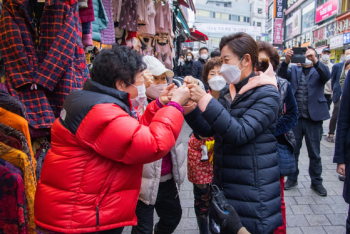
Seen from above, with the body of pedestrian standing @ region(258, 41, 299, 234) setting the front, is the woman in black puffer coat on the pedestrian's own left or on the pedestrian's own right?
on the pedestrian's own left

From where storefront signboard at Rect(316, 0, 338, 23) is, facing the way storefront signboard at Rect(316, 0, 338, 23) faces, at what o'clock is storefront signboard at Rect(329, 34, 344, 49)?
storefront signboard at Rect(329, 34, 344, 49) is roughly at 10 o'clock from storefront signboard at Rect(316, 0, 338, 23).

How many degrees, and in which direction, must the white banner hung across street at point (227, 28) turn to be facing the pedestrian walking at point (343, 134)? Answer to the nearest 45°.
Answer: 0° — it already faces them

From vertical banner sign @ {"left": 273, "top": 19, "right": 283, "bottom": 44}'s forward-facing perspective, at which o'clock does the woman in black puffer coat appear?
The woman in black puffer coat is roughly at 12 o'clock from the vertical banner sign.

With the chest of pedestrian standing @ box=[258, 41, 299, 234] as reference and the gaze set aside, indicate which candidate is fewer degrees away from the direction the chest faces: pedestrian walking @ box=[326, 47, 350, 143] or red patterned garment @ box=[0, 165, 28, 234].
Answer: the red patterned garment

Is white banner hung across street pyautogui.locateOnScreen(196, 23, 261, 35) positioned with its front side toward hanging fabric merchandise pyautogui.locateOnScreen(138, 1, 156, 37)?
yes

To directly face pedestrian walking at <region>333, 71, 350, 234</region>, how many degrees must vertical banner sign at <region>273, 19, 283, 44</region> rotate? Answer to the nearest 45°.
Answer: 0° — it already faces them

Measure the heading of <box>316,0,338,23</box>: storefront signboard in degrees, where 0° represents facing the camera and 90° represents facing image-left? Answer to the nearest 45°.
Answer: approximately 45°

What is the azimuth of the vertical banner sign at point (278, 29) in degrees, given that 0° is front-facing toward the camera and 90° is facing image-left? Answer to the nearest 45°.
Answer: approximately 0°

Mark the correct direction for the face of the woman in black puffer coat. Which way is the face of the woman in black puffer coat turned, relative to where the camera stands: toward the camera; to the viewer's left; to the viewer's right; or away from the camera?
to the viewer's left

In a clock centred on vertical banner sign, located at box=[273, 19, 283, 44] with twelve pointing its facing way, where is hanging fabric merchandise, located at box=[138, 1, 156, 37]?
The hanging fabric merchandise is roughly at 12 o'clock from the vertical banner sign.
